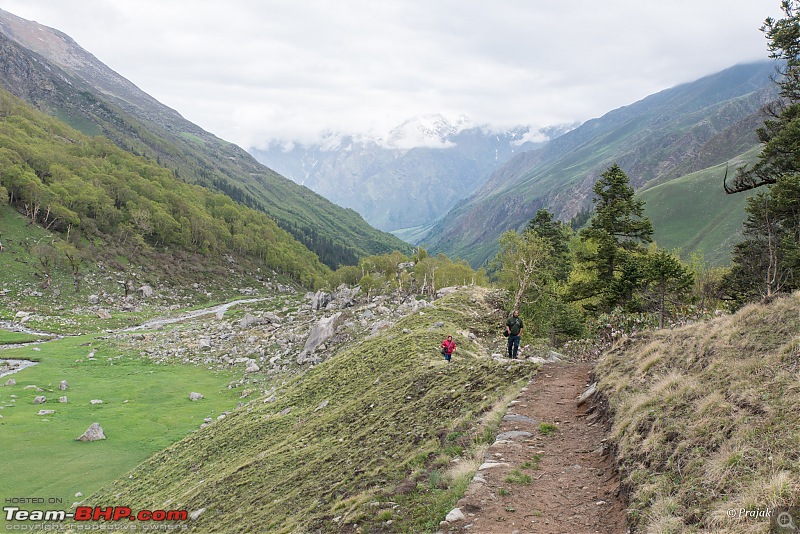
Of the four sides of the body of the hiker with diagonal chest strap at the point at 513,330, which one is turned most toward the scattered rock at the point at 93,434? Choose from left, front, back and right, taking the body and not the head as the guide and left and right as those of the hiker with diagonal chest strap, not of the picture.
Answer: right

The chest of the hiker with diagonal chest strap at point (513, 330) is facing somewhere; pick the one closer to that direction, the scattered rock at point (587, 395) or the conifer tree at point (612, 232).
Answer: the scattered rock

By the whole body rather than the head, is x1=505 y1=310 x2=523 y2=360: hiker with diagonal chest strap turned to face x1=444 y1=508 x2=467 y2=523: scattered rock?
yes

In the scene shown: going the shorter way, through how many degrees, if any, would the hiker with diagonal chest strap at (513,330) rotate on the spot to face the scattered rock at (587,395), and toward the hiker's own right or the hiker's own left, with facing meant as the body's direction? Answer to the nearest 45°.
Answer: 0° — they already face it

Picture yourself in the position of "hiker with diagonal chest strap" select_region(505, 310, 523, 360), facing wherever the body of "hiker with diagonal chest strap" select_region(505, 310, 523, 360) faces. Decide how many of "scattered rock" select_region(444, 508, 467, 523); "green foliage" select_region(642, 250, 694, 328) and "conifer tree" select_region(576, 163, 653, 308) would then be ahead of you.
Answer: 1

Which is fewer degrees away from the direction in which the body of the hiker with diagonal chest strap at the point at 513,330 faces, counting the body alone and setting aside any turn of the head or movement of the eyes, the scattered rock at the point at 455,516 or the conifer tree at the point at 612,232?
the scattered rock

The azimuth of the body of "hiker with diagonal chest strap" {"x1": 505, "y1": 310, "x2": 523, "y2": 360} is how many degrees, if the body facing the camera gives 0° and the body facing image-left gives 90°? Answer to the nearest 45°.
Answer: approximately 0°

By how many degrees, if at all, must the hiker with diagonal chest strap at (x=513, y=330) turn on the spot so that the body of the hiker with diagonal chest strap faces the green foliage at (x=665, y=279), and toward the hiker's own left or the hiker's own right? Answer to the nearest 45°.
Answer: approximately 135° to the hiker's own left
